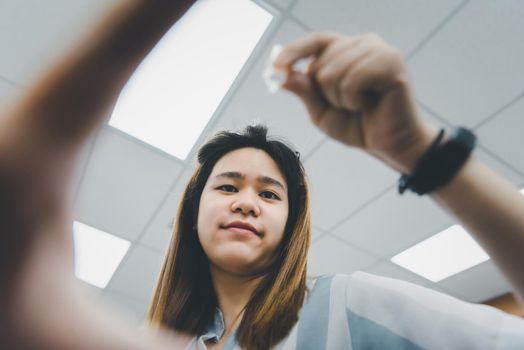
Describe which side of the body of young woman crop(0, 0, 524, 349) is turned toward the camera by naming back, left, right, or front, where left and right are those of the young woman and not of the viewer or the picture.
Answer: front

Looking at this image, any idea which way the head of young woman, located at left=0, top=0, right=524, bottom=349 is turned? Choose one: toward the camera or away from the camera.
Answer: toward the camera

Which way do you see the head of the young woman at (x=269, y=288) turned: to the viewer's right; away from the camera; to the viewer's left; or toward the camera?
toward the camera
